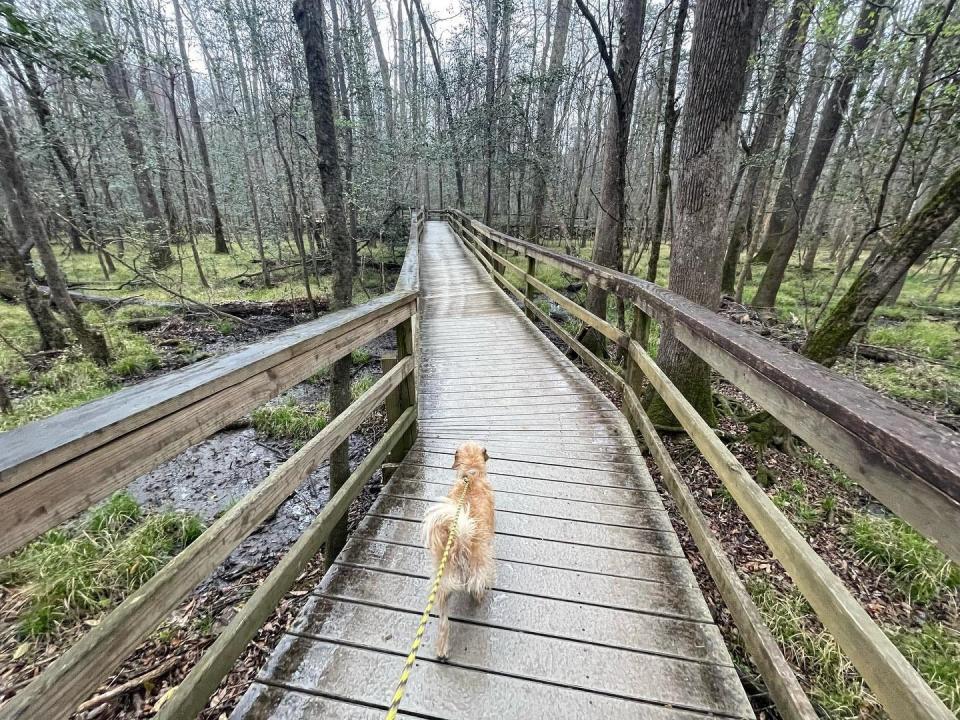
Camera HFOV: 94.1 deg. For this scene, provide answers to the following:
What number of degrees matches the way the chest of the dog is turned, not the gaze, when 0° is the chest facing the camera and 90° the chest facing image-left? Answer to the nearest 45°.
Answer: approximately 180°

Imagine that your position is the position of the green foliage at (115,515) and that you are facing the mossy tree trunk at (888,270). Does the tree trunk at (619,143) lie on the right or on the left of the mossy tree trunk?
left

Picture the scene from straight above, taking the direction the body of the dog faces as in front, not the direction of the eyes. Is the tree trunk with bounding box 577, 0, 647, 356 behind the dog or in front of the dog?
in front

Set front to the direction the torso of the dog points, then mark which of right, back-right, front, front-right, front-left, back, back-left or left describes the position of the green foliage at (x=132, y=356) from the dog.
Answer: front-left

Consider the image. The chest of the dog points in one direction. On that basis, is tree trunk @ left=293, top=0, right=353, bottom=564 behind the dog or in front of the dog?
in front

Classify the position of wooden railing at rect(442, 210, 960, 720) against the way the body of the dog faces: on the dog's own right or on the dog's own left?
on the dog's own right

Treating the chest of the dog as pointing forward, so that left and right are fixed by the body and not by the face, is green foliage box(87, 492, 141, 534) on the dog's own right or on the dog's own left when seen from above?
on the dog's own left

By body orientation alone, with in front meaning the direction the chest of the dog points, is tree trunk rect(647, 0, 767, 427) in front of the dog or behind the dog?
in front
